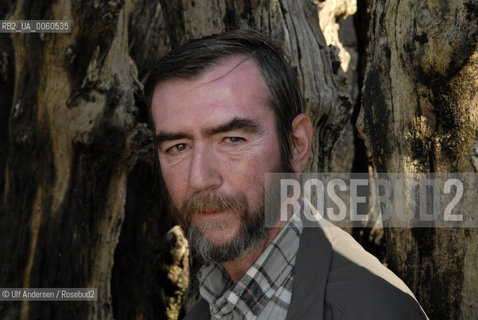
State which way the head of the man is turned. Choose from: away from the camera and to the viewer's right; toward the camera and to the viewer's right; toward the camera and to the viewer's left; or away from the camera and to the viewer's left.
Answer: toward the camera and to the viewer's left

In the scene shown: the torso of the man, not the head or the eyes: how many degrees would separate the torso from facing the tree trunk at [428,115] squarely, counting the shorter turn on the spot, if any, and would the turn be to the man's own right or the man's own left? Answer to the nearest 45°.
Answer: approximately 135° to the man's own left

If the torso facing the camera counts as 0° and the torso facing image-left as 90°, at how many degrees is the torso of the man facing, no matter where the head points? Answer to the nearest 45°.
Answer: approximately 45°
